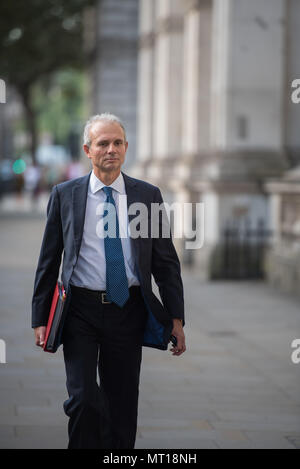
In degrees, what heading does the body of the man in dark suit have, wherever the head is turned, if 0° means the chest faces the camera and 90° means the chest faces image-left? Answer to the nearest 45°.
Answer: approximately 0°

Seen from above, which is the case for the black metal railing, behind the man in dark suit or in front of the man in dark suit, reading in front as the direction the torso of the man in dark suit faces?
behind

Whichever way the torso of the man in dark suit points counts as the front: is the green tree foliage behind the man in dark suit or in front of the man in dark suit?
behind
